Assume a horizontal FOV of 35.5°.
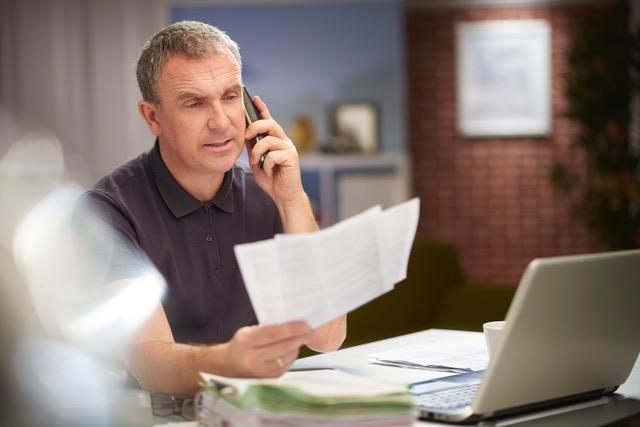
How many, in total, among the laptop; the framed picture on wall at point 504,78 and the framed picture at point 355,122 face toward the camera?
2

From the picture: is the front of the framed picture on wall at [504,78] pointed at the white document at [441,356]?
yes

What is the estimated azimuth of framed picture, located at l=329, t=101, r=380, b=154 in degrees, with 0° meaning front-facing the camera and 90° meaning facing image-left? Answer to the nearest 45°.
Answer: approximately 0°

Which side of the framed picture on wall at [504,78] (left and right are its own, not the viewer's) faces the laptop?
front

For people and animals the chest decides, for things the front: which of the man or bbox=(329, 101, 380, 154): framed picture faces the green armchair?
the framed picture

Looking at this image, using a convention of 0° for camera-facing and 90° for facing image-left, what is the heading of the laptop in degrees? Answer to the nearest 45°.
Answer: approximately 135°

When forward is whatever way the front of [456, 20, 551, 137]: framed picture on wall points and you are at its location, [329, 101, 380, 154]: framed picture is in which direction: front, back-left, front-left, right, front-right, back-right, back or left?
front-right

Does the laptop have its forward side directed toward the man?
yes

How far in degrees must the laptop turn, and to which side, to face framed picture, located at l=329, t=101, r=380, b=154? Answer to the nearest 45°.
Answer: approximately 45° to its right

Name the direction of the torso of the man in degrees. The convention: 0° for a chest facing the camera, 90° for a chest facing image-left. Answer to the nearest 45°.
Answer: approximately 315°

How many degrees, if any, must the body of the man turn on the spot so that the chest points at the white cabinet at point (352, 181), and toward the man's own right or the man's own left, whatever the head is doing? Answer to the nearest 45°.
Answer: approximately 135° to the man's own left

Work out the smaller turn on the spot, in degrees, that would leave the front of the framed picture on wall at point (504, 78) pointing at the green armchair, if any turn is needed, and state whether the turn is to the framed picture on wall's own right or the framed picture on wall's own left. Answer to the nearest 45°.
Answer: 0° — it already faces it

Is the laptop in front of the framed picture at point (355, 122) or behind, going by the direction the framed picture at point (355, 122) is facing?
in front
